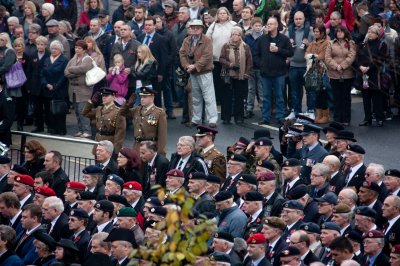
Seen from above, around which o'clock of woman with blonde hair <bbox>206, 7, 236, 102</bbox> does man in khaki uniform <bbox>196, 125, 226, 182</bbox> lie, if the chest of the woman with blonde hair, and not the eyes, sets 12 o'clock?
The man in khaki uniform is roughly at 12 o'clock from the woman with blonde hair.

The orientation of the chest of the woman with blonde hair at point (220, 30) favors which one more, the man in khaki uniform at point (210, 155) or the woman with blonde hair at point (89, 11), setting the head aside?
the man in khaki uniform

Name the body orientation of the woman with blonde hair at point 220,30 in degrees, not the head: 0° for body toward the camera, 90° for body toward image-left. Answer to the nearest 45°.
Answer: approximately 0°

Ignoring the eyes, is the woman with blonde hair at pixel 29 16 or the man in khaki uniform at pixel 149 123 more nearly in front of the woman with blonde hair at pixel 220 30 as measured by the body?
the man in khaki uniform

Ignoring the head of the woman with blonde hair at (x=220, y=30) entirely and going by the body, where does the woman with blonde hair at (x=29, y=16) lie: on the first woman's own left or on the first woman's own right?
on the first woman's own right

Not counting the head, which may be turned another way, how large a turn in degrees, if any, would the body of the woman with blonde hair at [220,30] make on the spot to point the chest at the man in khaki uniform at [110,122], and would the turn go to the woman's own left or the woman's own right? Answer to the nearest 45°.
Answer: approximately 45° to the woman's own right
